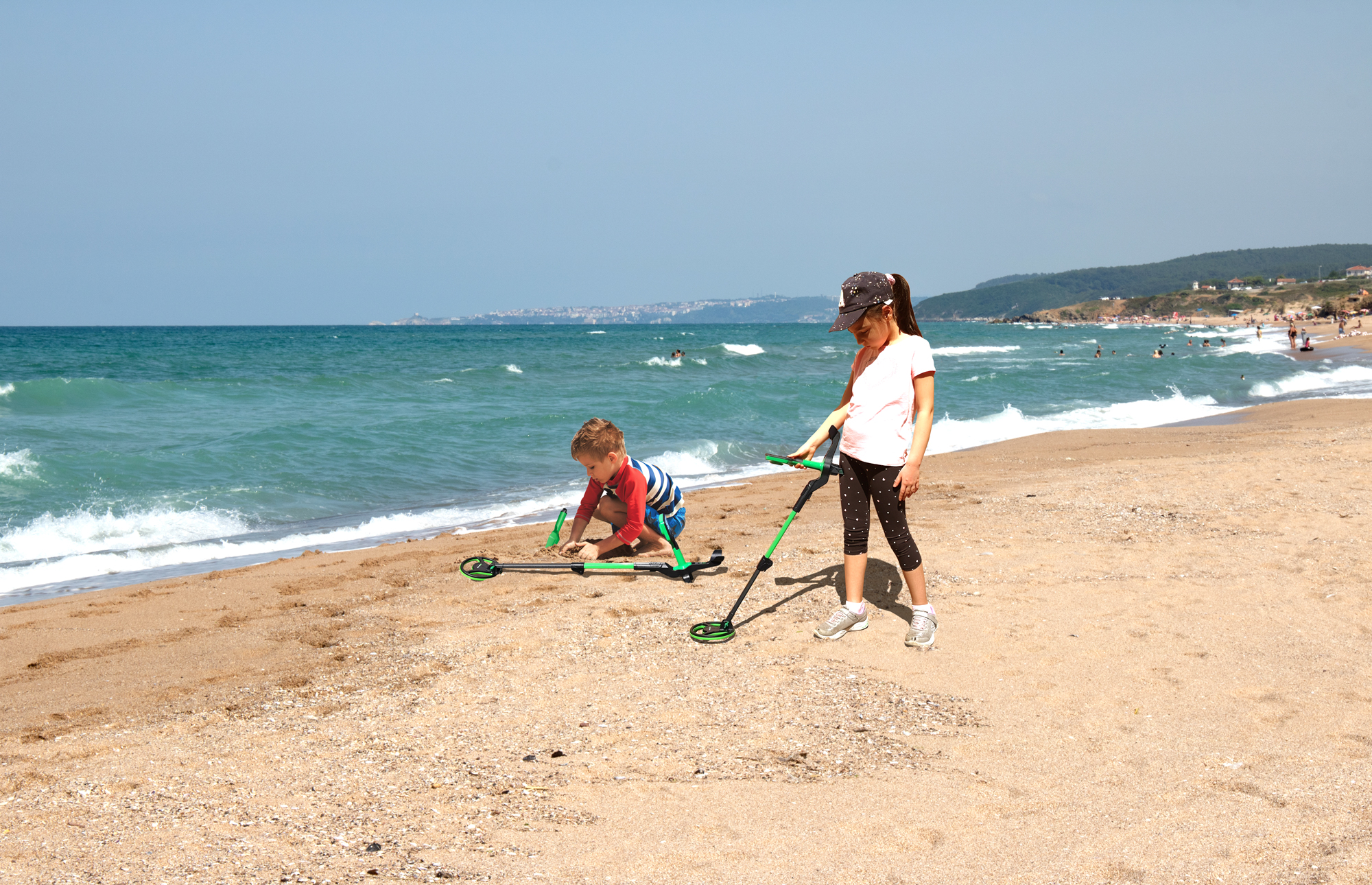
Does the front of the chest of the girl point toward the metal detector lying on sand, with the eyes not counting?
no

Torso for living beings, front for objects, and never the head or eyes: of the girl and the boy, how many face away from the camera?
0

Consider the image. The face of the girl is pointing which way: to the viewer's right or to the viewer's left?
to the viewer's left

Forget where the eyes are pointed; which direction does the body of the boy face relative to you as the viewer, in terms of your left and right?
facing the viewer and to the left of the viewer

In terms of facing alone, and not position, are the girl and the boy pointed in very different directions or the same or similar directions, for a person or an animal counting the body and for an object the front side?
same or similar directions

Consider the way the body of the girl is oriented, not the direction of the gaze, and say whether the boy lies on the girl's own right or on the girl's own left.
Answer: on the girl's own right

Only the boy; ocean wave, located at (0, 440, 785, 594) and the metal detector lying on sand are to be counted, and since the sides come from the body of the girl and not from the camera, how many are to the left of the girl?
0

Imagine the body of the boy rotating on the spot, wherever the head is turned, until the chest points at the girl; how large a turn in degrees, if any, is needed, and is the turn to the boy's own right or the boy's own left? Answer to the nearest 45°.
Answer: approximately 90° to the boy's own left

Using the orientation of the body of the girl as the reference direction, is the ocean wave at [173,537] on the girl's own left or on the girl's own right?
on the girl's own right
